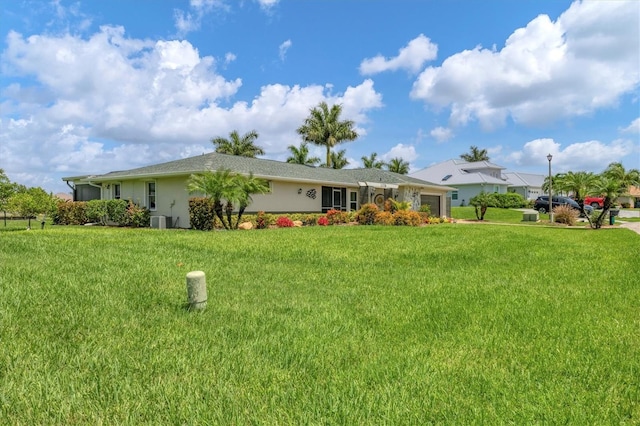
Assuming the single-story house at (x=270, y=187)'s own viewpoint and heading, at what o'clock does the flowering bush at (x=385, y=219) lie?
The flowering bush is roughly at 11 o'clock from the single-story house.

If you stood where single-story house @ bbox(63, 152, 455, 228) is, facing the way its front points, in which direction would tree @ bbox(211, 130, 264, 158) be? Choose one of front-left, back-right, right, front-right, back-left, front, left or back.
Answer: back-left

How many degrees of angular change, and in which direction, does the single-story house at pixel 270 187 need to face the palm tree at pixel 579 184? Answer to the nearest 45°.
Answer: approximately 45° to its left

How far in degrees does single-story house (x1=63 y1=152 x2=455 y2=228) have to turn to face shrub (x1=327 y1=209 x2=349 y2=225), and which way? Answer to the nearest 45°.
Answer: approximately 45° to its left

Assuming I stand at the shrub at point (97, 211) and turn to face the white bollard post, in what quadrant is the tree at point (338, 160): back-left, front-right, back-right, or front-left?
back-left

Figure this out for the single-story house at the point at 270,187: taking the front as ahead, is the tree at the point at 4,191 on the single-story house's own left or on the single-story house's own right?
on the single-story house's own right

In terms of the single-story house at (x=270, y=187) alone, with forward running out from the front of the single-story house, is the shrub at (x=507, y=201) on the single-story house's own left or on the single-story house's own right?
on the single-story house's own left
